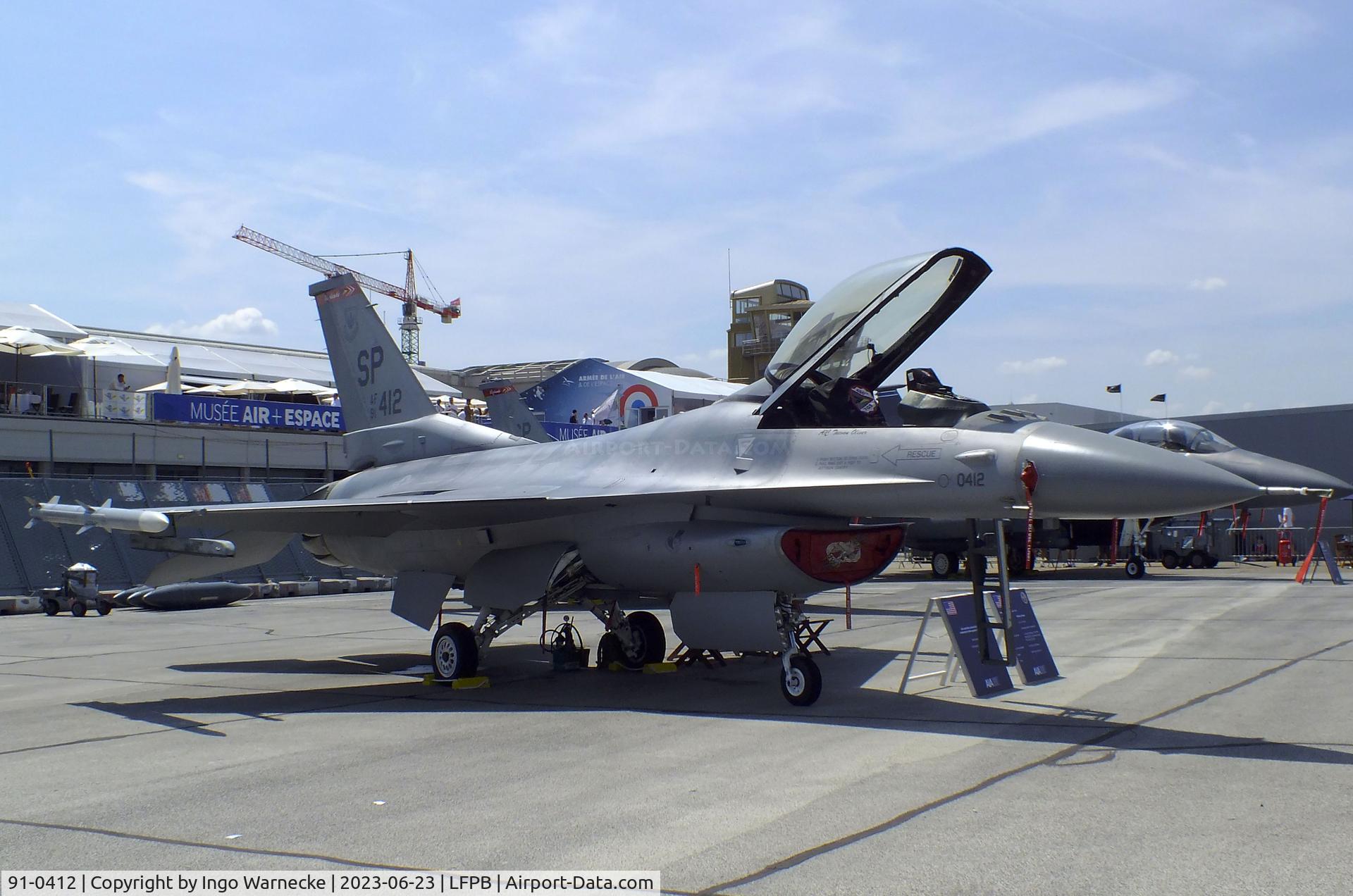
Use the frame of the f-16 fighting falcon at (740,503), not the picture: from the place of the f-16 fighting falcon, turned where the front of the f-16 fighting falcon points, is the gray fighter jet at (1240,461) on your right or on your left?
on your left

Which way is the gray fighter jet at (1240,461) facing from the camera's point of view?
to the viewer's right

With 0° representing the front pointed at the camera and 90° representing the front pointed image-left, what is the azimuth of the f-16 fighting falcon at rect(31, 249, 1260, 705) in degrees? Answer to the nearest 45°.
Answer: approximately 315°

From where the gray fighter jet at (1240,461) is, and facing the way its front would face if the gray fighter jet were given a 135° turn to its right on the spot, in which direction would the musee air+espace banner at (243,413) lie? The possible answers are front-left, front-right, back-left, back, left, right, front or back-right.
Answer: front-right

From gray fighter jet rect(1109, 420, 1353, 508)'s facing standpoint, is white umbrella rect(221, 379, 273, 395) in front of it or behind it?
behind

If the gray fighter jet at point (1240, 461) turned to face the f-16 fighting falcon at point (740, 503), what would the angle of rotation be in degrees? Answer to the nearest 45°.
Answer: approximately 90° to its right

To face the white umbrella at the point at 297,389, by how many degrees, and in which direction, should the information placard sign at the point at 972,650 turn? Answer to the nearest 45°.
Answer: approximately 180°
